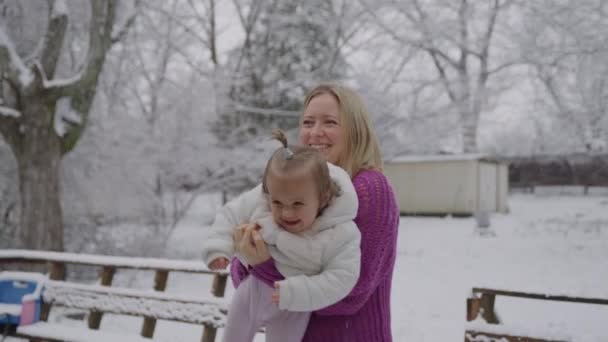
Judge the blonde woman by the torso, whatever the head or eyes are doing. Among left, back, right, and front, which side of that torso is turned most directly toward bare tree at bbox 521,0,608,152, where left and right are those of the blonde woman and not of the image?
back

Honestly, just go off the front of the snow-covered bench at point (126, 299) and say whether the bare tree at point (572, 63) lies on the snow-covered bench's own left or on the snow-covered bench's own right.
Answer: on the snow-covered bench's own left

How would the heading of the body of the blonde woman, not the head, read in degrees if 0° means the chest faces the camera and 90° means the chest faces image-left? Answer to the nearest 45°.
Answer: approximately 45°

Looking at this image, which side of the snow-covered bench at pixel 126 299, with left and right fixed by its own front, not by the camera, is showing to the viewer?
front

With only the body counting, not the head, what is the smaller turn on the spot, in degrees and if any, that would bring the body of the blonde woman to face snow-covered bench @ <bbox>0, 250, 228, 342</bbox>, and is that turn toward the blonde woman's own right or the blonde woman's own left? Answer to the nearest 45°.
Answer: approximately 90° to the blonde woman's own right

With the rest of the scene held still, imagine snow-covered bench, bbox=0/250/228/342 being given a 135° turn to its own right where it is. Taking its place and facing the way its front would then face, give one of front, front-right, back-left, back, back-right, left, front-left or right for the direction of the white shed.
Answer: right

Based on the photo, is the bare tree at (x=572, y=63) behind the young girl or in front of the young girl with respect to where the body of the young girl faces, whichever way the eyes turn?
behind

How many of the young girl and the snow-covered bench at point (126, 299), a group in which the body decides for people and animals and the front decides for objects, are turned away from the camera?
0

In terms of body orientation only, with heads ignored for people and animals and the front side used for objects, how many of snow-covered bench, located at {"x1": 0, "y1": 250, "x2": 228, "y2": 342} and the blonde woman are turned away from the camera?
0

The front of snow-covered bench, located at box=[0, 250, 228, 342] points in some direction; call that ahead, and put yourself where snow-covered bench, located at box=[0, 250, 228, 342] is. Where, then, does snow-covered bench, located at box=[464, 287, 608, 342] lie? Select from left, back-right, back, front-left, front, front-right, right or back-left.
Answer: front-left

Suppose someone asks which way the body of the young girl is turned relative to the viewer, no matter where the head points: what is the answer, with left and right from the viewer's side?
facing the viewer and to the left of the viewer
